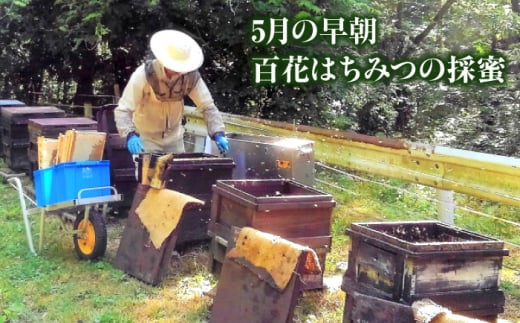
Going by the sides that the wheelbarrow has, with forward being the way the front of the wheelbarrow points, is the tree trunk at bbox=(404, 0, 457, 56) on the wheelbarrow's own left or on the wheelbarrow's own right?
on the wheelbarrow's own left

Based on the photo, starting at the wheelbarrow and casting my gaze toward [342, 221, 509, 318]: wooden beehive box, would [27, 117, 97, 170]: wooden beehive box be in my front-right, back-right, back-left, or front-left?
back-left

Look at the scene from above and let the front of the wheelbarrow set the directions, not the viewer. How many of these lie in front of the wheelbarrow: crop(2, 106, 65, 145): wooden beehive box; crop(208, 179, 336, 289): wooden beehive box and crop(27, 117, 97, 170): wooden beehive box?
1

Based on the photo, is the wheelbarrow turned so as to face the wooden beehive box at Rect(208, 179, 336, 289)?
yes

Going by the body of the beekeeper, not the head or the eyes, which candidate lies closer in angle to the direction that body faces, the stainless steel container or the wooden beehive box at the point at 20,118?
the stainless steel container

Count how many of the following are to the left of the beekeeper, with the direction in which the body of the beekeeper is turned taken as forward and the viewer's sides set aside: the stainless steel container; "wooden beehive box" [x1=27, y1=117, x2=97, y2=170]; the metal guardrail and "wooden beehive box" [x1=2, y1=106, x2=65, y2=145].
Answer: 2

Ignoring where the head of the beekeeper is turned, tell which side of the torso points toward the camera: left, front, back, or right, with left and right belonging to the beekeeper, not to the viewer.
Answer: front

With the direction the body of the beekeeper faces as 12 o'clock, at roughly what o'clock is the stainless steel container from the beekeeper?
The stainless steel container is roughly at 9 o'clock from the beekeeper.

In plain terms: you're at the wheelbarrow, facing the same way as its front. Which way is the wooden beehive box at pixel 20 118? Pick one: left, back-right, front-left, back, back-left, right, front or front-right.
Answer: back-left

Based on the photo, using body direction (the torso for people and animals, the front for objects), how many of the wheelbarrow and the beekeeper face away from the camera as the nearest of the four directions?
0

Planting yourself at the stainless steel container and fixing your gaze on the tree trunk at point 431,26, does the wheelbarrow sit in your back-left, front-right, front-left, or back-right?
back-left

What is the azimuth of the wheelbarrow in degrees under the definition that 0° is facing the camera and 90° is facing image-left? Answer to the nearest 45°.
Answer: approximately 315°

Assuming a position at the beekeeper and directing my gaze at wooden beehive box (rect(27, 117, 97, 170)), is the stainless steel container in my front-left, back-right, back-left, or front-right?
back-right

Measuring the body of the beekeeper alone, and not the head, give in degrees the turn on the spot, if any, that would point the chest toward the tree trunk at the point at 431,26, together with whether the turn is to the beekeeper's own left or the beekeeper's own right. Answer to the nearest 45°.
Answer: approximately 135° to the beekeeper's own left

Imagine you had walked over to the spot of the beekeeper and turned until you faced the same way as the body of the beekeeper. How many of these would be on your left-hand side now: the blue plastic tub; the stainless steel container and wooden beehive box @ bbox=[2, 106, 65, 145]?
1
